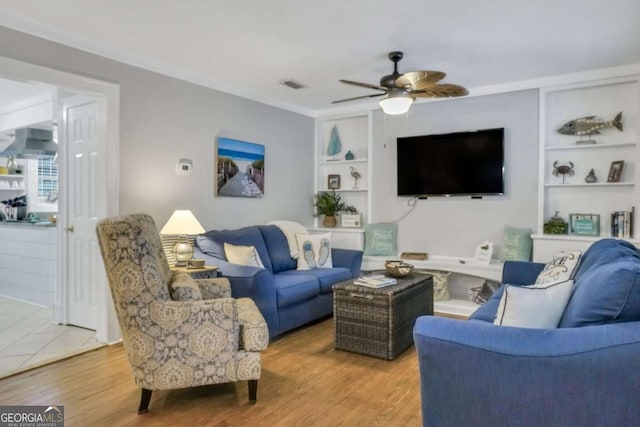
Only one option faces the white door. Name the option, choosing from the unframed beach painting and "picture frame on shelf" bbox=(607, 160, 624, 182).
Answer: the picture frame on shelf

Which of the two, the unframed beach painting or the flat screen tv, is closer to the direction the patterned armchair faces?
the flat screen tv

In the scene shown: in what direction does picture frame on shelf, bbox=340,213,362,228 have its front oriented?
toward the camera

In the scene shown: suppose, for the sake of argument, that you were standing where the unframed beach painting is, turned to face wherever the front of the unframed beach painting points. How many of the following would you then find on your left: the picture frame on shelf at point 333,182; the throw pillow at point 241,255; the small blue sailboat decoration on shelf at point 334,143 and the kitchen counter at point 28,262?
2

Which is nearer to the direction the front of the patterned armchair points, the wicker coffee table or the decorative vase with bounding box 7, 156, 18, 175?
the wicker coffee table

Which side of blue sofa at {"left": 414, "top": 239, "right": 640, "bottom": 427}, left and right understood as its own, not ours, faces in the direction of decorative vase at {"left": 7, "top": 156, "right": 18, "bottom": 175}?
front

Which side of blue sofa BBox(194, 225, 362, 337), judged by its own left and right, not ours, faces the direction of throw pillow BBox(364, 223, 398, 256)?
left

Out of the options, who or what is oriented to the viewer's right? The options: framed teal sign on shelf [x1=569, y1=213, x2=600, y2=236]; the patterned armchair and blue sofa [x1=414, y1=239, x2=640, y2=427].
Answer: the patterned armchair

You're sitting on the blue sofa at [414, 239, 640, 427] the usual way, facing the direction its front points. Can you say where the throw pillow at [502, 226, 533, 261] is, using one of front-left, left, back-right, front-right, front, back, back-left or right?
right

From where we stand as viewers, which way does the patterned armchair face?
facing to the right of the viewer

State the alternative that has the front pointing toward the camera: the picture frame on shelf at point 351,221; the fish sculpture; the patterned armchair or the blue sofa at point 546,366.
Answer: the picture frame on shelf

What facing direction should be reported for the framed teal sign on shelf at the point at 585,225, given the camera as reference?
facing the viewer

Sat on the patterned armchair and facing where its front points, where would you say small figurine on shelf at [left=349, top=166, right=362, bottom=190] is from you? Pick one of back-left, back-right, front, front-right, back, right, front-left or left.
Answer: front-left

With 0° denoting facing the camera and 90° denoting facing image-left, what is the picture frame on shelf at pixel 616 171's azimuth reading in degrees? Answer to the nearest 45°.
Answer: approximately 45°

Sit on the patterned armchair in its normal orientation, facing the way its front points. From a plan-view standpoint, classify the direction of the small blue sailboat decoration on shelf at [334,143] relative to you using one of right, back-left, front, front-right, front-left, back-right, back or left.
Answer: front-left

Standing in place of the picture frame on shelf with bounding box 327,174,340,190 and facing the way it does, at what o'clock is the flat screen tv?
The flat screen tv is roughly at 10 o'clock from the picture frame on shelf.

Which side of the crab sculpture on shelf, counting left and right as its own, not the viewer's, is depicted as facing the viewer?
front

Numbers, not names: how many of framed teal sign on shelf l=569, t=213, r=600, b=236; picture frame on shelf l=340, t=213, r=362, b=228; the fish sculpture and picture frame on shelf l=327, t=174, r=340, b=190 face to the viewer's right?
0

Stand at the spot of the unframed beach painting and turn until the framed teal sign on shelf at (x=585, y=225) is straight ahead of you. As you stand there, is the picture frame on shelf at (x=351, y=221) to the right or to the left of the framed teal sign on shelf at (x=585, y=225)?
left
